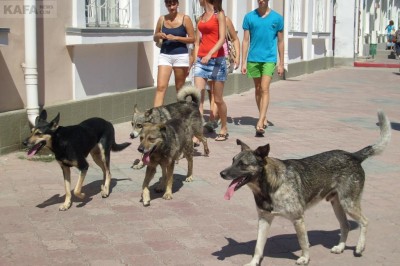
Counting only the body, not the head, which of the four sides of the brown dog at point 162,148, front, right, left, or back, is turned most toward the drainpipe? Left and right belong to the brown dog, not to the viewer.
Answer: right

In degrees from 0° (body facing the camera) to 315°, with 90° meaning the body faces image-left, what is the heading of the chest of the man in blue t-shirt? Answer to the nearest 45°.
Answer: approximately 0°

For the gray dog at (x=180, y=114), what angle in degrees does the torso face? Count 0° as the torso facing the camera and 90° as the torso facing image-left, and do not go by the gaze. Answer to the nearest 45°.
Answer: approximately 45°

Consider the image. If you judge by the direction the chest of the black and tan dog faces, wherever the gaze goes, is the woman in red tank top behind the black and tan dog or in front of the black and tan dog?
behind

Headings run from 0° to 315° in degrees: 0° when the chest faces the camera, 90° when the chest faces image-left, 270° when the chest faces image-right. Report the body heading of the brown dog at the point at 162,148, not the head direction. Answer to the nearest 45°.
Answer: approximately 45°

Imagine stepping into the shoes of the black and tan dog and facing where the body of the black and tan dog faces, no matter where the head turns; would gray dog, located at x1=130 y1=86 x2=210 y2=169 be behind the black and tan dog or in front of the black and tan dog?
behind

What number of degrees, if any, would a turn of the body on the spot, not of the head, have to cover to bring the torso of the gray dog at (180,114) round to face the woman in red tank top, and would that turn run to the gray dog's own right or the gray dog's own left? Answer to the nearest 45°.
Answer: approximately 135° to the gray dog's own right

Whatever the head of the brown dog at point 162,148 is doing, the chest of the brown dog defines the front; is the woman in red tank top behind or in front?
behind
